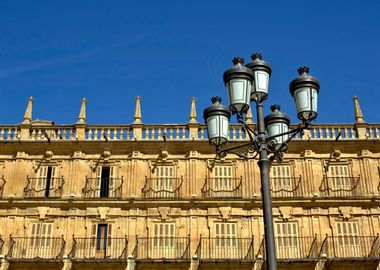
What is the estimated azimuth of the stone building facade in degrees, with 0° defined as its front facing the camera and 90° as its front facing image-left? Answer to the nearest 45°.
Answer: approximately 0°

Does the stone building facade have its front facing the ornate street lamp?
yes
